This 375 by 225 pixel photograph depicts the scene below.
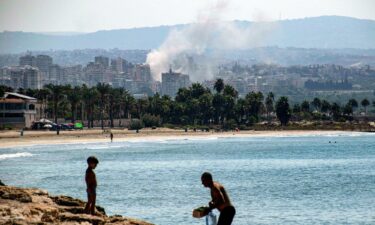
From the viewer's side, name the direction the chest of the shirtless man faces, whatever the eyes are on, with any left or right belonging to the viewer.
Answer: facing to the left of the viewer
